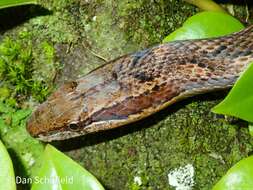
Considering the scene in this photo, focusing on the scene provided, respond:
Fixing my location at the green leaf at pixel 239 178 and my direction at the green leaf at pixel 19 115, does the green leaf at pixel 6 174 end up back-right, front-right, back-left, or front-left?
front-left

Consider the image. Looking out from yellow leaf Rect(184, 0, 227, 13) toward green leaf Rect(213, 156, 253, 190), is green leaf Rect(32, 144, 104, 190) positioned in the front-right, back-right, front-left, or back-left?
front-right

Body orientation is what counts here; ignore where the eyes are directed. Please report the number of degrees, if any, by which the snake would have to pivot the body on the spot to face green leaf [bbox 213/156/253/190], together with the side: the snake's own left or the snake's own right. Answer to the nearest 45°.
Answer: approximately 90° to the snake's own left

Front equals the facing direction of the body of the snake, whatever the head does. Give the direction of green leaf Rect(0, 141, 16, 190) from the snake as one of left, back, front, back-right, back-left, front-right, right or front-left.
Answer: front

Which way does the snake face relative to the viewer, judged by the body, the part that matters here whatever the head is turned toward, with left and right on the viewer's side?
facing the viewer and to the left of the viewer

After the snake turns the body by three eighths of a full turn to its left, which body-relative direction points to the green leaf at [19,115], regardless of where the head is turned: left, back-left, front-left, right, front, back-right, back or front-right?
back

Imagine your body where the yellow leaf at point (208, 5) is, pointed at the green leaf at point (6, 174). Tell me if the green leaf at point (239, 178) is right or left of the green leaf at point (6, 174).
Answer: left

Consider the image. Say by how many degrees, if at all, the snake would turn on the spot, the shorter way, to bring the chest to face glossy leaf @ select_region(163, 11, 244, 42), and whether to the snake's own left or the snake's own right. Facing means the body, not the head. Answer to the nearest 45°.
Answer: approximately 180°

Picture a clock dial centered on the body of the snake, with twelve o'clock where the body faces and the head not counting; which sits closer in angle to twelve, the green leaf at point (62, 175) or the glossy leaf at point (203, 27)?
the green leaf
